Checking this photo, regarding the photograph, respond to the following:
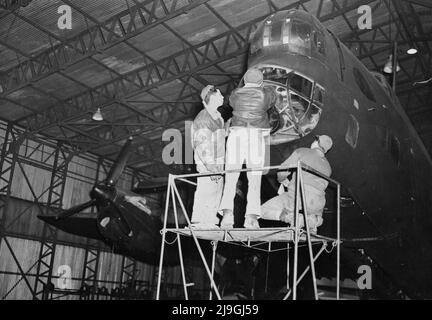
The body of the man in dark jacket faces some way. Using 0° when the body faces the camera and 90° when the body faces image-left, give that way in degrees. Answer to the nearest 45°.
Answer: approximately 180°

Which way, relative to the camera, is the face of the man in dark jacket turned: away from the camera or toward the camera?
away from the camera

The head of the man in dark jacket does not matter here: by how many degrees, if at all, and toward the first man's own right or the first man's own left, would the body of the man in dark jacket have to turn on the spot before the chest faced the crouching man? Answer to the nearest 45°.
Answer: approximately 45° to the first man's own right

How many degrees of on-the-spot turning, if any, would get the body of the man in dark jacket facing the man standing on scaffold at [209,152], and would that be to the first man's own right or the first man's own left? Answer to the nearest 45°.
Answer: approximately 45° to the first man's own left
